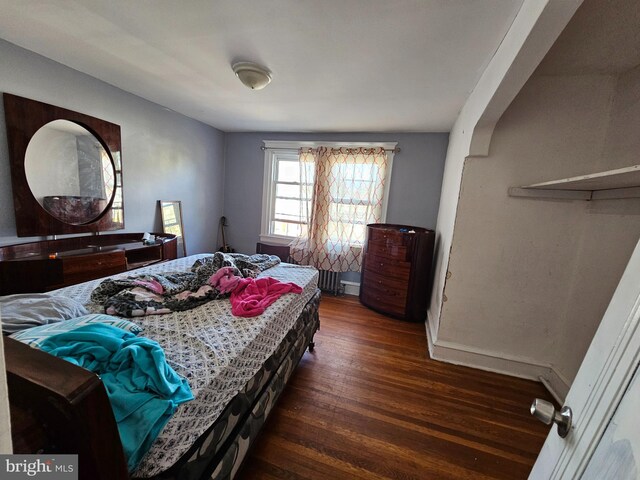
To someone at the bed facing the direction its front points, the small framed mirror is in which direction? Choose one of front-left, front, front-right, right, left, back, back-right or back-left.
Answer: front-left

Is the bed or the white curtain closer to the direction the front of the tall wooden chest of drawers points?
the bed

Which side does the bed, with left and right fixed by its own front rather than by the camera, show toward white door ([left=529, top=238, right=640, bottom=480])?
right

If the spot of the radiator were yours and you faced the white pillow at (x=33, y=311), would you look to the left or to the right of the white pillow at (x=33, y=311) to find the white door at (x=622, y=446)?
left

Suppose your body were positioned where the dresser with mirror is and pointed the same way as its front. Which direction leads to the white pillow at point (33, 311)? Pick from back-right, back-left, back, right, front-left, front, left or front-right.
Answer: front-right

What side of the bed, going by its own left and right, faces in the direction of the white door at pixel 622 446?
right

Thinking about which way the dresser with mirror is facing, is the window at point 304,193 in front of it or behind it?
in front

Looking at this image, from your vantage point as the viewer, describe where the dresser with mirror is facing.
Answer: facing the viewer and to the right of the viewer

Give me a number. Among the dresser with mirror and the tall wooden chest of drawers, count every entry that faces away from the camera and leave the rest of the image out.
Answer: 0

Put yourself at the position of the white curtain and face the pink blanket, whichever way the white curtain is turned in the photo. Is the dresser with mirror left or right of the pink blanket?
right

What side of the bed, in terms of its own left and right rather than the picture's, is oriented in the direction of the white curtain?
front

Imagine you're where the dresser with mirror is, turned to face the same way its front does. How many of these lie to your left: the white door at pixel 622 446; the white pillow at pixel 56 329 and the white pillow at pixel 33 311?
0

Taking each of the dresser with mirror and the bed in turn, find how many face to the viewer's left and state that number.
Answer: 0

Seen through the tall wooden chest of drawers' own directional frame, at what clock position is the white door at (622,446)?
The white door is roughly at 10 o'clock from the tall wooden chest of drawers.

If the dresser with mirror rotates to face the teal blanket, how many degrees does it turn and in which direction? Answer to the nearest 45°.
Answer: approximately 45° to its right

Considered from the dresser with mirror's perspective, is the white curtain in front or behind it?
in front
